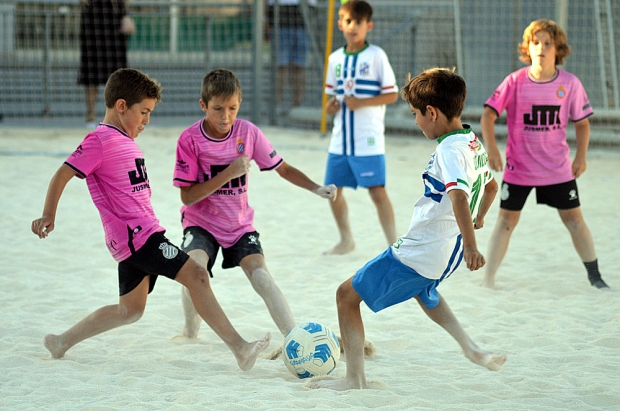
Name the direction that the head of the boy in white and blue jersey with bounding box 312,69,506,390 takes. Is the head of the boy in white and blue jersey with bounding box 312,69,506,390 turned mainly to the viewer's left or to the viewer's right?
to the viewer's left

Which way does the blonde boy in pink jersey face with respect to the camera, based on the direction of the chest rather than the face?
toward the camera

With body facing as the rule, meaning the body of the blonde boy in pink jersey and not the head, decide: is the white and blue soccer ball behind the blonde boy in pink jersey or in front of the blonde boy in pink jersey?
in front

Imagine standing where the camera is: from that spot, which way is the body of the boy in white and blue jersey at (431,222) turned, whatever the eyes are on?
to the viewer's left

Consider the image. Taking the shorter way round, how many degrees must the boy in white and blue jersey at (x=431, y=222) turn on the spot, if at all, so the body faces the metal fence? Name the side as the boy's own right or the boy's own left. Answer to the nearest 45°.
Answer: approximately 90° to the boy's own right

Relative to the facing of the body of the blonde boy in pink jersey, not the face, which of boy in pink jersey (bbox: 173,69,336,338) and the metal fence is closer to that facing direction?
the boy in pink jersey

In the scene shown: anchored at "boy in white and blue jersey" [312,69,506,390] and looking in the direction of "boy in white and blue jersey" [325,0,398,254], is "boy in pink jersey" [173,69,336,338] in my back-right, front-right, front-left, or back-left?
front-left

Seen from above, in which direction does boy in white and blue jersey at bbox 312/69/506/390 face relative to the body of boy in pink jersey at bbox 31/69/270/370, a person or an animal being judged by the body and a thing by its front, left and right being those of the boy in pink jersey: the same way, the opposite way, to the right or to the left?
the opposite way

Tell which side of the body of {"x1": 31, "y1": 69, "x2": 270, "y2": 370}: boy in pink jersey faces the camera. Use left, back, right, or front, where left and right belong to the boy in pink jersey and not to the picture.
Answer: right

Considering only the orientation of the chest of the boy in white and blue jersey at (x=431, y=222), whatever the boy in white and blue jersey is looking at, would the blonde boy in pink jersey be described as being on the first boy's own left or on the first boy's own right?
on the first boy's own right

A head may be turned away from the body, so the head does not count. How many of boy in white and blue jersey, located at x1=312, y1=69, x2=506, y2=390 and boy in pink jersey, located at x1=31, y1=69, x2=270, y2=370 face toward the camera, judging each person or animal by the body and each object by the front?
0

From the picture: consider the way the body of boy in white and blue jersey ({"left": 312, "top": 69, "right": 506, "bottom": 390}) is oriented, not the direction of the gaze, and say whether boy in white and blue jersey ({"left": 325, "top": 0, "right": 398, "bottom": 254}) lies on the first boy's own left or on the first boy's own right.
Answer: on the first boy's own right

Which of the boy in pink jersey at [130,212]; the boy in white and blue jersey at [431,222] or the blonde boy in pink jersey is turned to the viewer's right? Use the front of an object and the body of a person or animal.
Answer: the boy in pink jersey

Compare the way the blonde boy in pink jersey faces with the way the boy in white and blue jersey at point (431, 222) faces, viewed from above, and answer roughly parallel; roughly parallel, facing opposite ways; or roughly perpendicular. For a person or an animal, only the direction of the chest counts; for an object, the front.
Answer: roughly perpendicular
